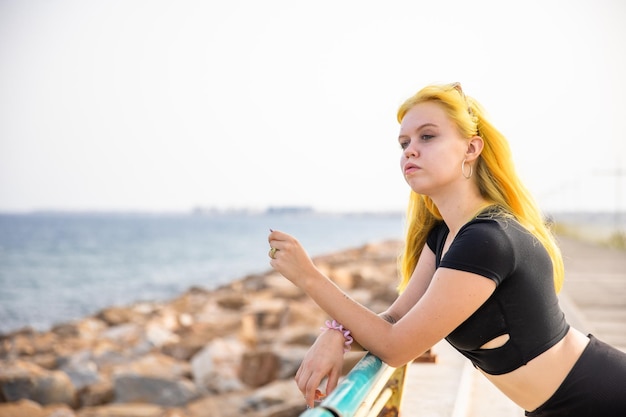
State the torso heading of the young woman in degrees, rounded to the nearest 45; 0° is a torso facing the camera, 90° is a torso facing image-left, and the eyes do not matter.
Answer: approximately 90°
